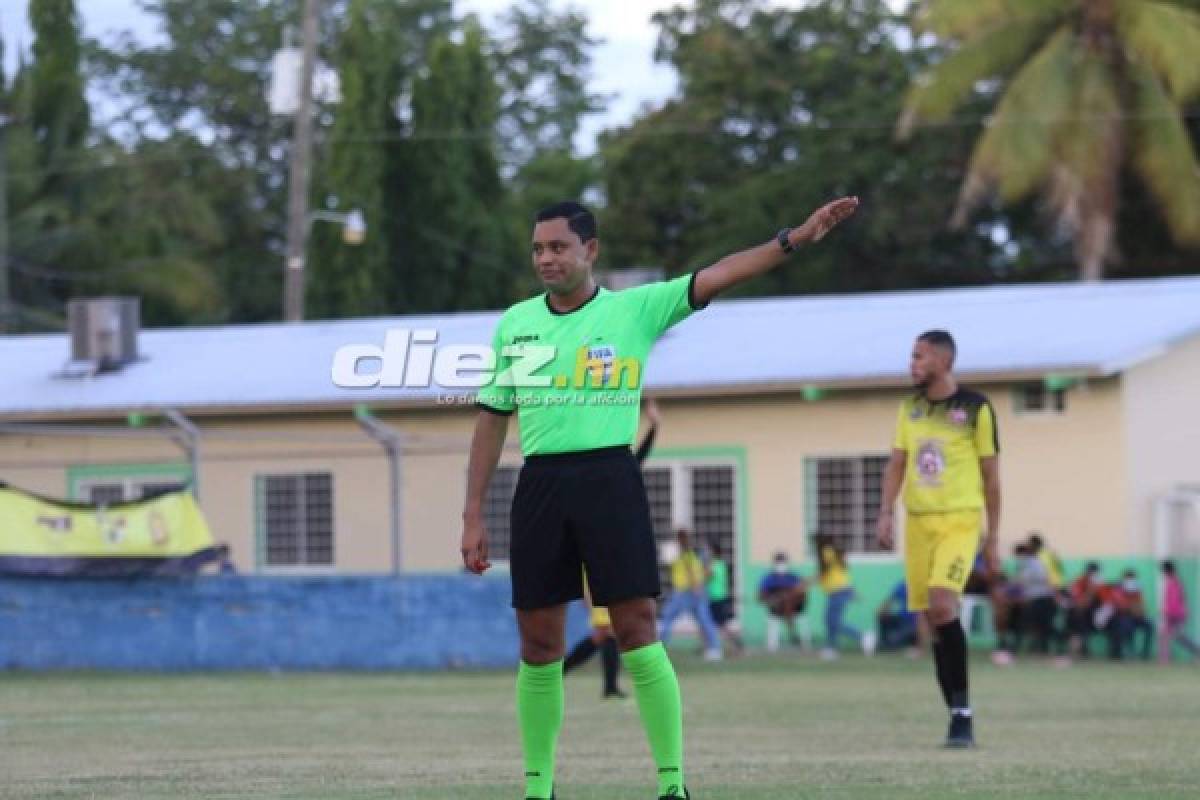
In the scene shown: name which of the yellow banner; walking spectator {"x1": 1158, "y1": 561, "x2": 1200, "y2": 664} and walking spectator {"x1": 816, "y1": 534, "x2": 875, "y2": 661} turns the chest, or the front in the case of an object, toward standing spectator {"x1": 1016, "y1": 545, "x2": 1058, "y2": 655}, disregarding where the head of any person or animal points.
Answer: walking spectator {"x1": 1158, "y1": 561, "x2": 1200, "y2": 664}

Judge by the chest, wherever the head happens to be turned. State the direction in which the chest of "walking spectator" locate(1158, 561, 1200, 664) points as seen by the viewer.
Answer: to the viewer's left

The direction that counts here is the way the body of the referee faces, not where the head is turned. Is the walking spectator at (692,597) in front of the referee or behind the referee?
behind

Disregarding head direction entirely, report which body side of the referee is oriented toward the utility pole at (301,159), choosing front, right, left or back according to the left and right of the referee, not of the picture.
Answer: back
